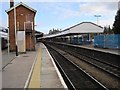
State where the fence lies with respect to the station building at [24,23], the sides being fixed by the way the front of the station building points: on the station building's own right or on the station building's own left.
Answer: on the station building's own left

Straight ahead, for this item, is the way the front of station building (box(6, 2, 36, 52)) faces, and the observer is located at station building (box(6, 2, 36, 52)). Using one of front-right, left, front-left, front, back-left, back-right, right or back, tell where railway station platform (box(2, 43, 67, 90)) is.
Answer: front
